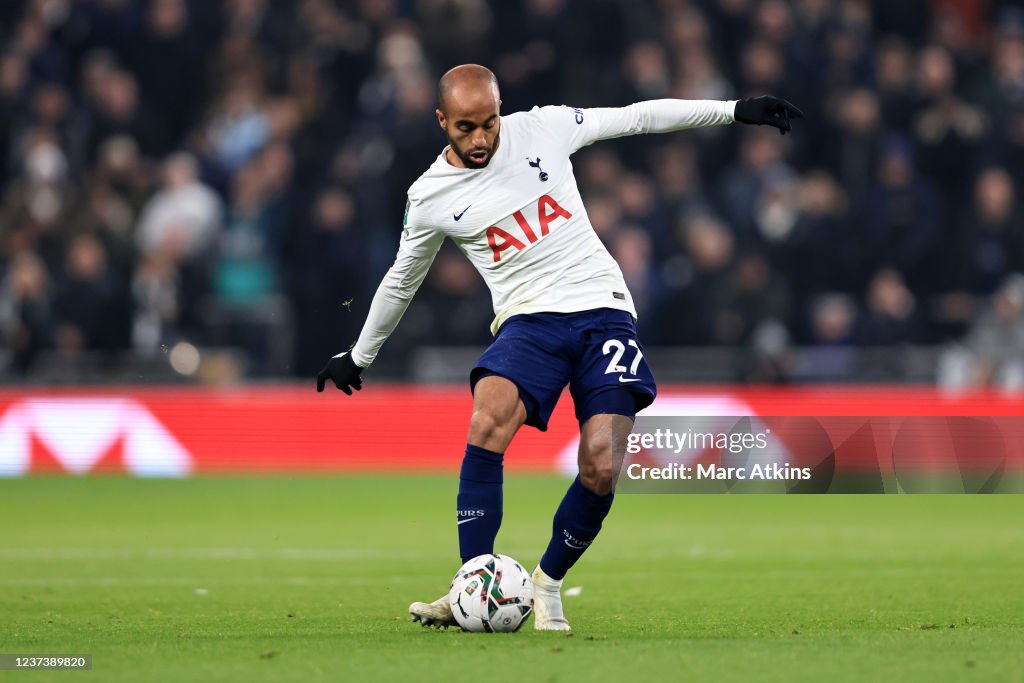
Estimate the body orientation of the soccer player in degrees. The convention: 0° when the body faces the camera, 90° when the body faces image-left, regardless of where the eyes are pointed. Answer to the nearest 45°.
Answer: approximately 0°
